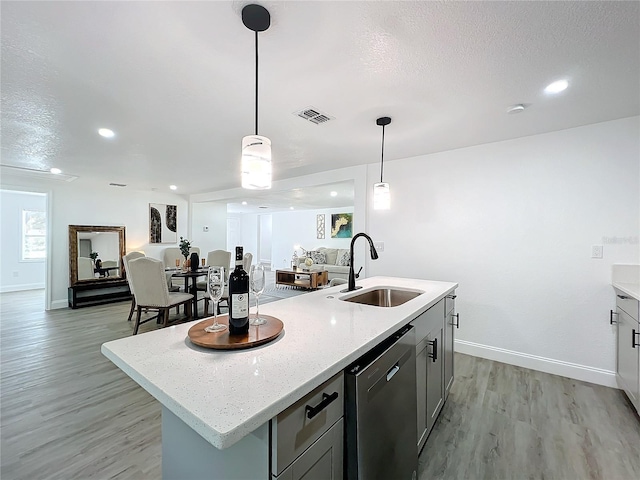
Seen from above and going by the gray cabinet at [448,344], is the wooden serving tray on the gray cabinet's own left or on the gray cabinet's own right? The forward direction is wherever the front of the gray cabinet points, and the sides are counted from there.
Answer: on the gray cabinet's own right

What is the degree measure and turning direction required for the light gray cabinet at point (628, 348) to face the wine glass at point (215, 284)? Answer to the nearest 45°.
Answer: approximately 45° to its left

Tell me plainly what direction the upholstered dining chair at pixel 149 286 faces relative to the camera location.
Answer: facing away from the viewer and to the right of the viewer

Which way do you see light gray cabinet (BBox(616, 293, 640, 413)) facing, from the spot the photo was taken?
facing to the left of the viewer

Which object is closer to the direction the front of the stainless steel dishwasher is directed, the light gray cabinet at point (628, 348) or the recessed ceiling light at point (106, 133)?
the light gray cabinet

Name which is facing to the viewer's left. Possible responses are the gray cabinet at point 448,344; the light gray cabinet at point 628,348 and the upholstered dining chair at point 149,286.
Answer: the light gray cabinet

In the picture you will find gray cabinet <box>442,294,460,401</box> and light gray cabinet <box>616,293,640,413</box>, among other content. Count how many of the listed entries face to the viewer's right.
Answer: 1
